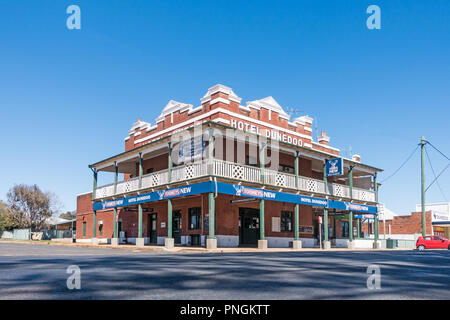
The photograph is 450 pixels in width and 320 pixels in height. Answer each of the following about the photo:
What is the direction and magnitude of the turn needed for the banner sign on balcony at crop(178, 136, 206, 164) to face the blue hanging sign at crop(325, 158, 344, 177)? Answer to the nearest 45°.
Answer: approximately 135° to its left

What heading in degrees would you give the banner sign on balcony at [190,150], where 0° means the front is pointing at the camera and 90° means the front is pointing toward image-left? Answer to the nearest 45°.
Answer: approximately 45°

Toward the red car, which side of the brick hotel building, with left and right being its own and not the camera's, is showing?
left
